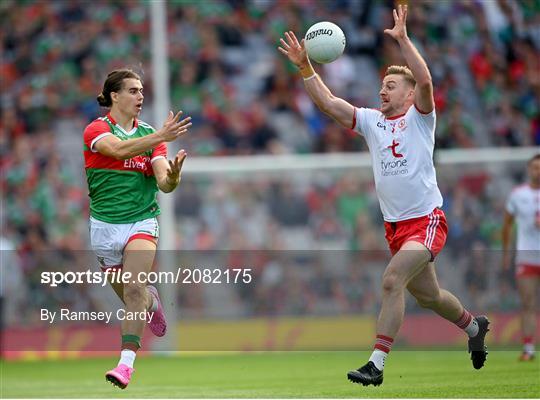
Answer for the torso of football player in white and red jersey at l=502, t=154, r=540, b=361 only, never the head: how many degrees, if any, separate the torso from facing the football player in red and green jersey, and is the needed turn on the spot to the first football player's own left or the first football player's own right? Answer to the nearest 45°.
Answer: approximately 45° to the first football player's own right

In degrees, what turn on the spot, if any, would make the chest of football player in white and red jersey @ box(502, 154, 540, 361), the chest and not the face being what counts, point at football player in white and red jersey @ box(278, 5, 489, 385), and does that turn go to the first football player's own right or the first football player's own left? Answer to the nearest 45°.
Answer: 0° — they already face them

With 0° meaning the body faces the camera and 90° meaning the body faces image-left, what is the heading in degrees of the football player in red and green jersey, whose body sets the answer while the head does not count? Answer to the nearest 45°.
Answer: approximately 315°

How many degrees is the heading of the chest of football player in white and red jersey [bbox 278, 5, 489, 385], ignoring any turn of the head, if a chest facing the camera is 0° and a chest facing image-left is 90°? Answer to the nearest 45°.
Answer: approximately 45°

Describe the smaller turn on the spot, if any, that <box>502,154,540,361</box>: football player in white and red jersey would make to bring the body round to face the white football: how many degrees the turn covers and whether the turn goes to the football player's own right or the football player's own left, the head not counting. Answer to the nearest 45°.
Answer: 0° — they already face it
